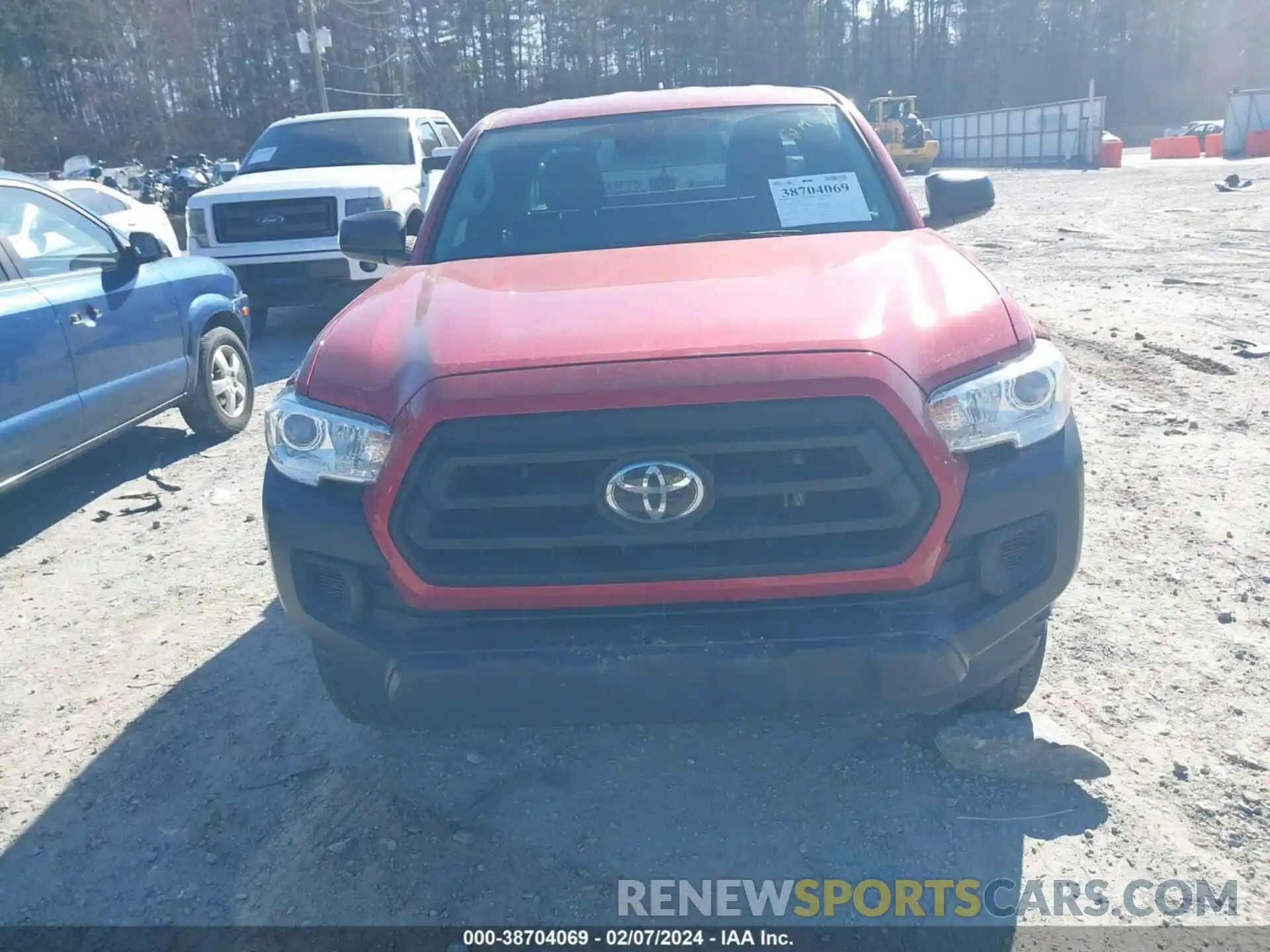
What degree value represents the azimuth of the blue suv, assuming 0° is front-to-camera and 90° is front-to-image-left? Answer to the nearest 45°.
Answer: approximately 225°

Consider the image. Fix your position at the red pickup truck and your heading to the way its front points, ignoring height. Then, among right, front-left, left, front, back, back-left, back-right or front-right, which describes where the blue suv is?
back-right

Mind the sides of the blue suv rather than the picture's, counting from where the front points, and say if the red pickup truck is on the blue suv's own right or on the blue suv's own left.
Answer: on the blue suv's own right

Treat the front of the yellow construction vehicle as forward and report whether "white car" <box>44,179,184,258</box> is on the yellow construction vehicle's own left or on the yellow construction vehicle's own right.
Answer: on the yellow construction vehicle's own right

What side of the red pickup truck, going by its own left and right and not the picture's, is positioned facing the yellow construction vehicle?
back

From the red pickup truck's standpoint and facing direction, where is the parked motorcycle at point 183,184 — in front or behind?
behind

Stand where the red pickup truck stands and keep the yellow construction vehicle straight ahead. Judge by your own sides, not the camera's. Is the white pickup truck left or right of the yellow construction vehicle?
left

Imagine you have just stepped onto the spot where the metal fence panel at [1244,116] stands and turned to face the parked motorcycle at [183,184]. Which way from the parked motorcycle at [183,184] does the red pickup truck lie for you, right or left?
left

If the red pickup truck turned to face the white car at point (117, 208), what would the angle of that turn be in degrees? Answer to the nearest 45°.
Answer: approximately 135° to its right

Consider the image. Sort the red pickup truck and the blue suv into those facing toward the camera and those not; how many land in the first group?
1
